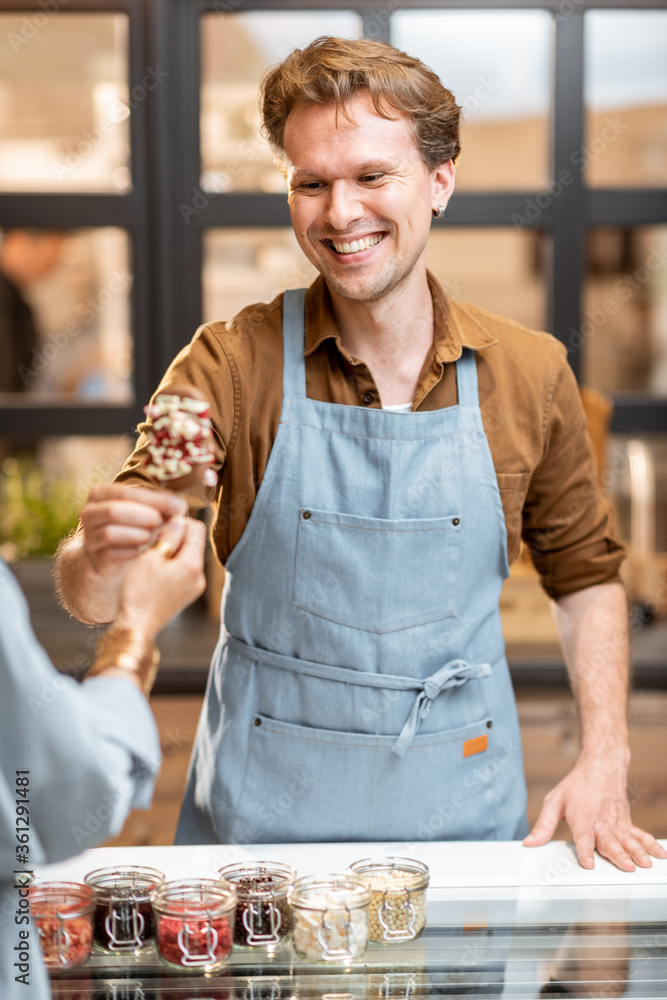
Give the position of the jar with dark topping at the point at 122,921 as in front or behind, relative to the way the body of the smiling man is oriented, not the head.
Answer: in front

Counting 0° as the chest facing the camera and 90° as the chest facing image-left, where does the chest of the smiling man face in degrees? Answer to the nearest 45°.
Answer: approximately 0°

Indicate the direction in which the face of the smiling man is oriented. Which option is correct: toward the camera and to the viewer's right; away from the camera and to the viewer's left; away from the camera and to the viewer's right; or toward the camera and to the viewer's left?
toward the camera and to the viewer's left

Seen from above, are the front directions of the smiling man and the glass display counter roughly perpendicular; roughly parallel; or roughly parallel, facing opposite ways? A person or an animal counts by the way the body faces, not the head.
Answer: roughly parallel

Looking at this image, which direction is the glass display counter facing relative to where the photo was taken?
toward the camera

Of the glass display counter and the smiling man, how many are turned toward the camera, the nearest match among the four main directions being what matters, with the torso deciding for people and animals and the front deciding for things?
2

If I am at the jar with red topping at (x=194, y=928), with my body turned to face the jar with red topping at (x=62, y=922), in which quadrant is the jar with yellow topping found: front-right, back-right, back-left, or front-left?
back-right

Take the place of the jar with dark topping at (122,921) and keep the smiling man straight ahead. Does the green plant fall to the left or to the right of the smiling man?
left
